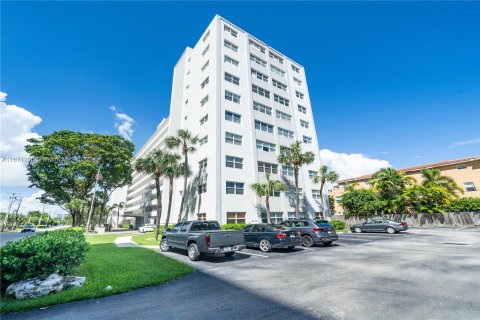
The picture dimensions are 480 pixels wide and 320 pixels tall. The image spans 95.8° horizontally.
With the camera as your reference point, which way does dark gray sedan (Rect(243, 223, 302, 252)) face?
facing away from the viewer and to the left of the viewer

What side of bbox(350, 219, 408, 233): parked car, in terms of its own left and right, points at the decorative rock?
left

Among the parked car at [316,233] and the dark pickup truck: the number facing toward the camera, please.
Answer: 0

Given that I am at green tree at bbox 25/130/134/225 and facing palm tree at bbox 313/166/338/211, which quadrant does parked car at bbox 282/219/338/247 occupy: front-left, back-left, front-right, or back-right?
front-right

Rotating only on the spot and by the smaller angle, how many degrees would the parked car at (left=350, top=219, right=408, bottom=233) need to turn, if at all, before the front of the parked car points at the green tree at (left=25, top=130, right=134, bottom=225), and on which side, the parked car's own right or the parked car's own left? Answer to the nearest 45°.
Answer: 0° — it already faces it

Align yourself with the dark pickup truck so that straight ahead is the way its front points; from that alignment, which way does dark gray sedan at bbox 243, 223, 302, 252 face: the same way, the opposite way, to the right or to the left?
the same way

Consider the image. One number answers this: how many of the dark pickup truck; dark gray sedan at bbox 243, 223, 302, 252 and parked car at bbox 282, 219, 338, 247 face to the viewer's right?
0

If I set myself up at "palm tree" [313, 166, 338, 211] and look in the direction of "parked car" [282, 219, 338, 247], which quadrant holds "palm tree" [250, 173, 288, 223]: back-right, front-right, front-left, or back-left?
front-right

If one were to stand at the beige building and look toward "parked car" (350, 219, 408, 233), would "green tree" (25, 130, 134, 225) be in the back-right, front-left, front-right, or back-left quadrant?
front-right

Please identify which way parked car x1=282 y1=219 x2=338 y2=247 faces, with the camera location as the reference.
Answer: facing away from the viewer and to the left of the viewer
